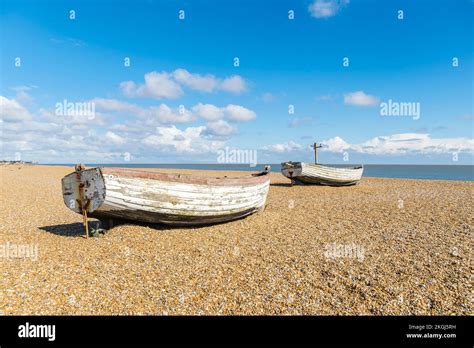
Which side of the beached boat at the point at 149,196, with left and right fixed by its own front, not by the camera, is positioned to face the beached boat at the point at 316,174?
front

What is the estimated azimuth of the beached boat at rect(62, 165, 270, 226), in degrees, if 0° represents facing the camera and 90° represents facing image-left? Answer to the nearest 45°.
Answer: approximately 225°
